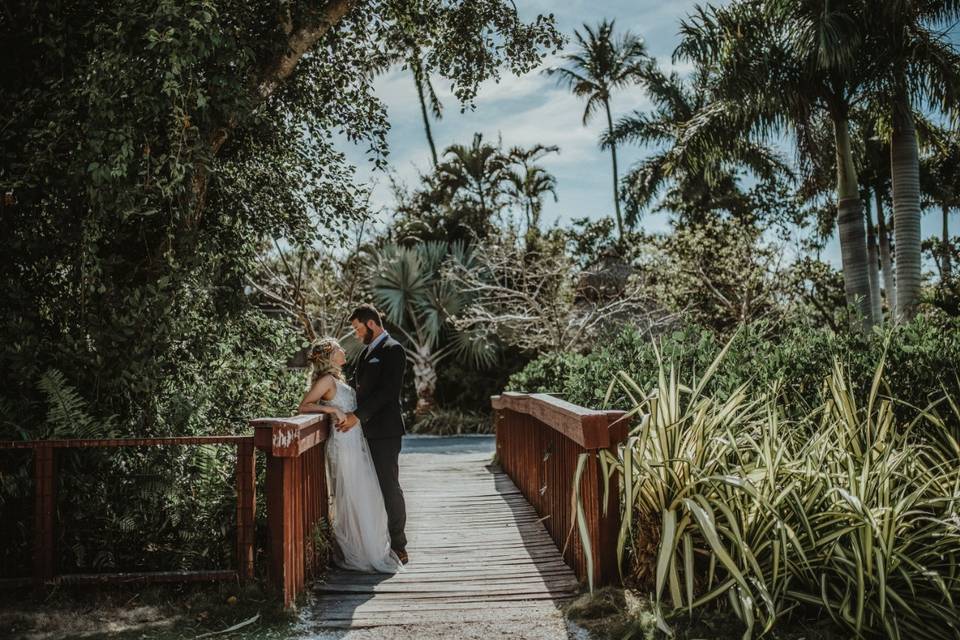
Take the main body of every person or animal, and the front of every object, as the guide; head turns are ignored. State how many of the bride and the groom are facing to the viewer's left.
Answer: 1

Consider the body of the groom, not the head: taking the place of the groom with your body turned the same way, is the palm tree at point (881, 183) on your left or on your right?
on your right

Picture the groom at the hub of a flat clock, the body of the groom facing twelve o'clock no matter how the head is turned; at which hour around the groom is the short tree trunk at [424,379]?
The short tree trunk is roughly at 3 o'clock from the groom.

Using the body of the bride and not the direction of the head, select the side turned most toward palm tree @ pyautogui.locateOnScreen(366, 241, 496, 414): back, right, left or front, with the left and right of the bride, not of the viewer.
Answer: left

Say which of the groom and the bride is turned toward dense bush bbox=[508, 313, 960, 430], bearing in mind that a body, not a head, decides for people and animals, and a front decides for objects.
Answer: the bride

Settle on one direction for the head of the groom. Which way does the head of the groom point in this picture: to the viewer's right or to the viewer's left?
to the viewer's left

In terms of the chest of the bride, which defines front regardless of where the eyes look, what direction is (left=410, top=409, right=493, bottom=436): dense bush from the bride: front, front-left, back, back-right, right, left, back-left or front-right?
left

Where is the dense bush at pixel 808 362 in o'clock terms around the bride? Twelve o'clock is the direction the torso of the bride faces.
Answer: The dense bush is roughly at 12 o'clock from the bride.

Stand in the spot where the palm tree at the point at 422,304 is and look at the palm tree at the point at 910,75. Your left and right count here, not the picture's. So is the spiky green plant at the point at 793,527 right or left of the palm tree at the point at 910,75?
right

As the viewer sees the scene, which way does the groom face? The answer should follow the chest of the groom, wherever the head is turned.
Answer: to the viewer's left

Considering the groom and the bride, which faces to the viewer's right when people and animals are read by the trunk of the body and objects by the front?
the bride

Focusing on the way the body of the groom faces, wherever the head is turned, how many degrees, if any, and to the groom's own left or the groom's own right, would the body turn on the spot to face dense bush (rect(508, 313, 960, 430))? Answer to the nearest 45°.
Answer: approximately 180°

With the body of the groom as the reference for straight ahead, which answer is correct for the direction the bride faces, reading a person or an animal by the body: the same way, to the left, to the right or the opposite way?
the opposite way

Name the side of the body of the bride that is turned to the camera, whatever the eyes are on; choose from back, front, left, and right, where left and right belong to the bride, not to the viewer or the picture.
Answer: right

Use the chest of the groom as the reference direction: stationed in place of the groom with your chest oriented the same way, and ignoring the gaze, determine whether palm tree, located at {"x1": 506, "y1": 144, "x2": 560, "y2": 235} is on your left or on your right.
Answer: on your right

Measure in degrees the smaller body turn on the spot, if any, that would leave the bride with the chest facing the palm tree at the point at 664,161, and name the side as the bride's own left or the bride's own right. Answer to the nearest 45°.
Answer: approximately 45° to the bride's own left
